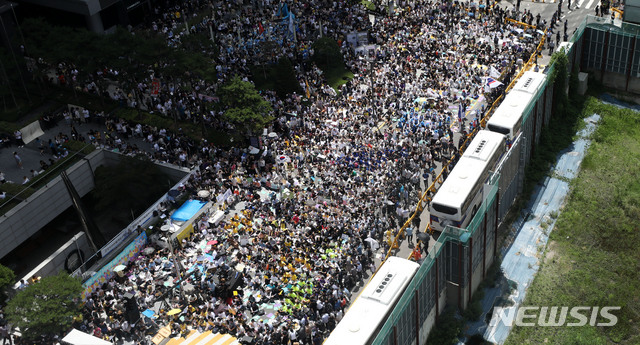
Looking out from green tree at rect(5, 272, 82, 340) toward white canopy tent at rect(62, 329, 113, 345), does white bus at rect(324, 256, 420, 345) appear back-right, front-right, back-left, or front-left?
front-left

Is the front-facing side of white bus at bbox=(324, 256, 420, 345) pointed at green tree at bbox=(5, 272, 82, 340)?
no

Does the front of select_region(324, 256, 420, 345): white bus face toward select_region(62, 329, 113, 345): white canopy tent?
no
